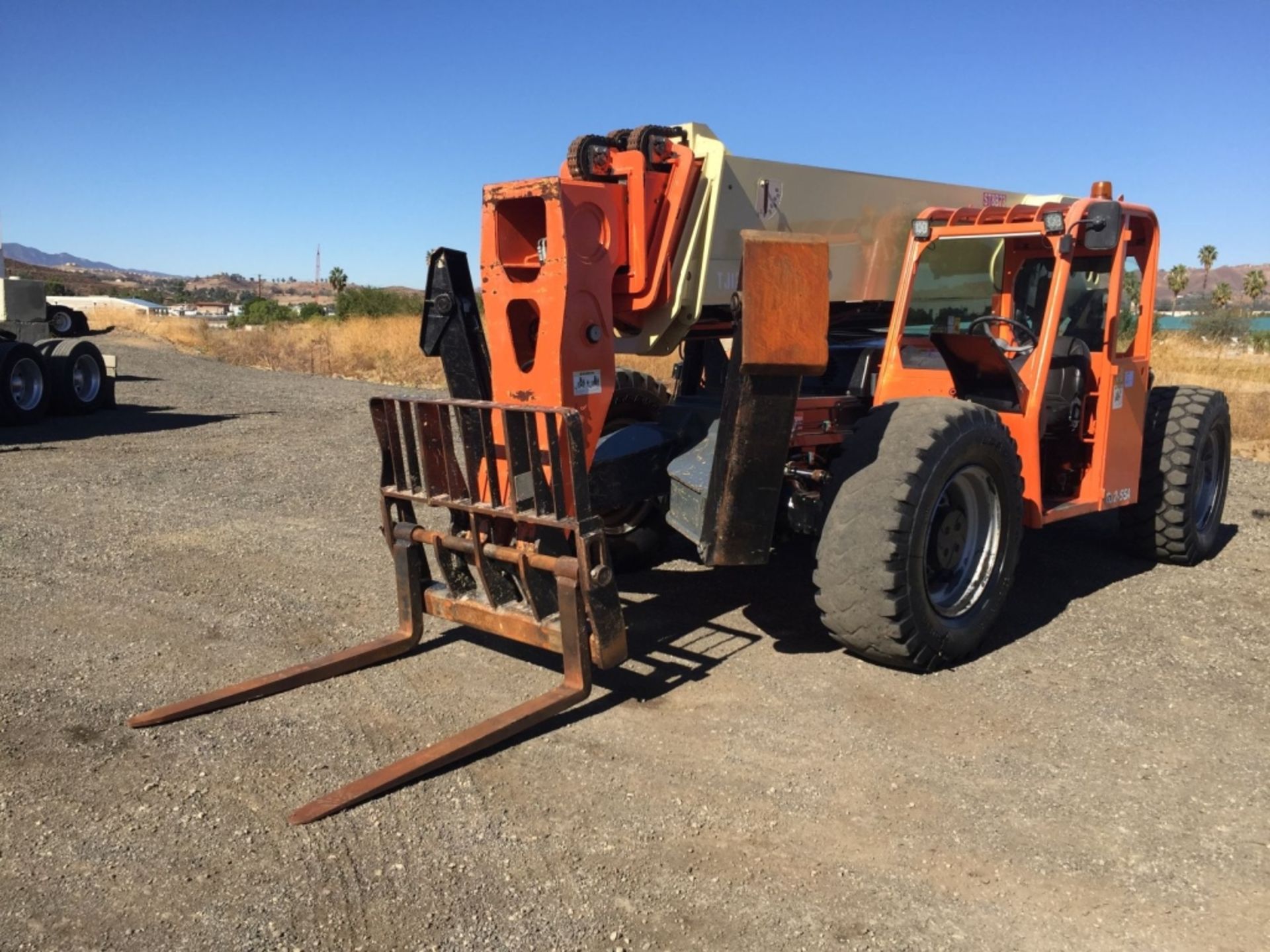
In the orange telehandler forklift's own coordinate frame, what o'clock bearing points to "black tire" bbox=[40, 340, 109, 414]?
The black tire is roughly at 3 o'clock from the orange telehandler forklift.

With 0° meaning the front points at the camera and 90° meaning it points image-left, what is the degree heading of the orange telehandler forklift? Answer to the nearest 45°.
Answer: approximately 45°

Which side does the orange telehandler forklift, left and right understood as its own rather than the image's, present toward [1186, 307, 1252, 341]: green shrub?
back

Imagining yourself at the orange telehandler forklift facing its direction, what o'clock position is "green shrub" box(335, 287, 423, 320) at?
The green shrub is roughly at 4 o'clock from the orange telehandler forklift.

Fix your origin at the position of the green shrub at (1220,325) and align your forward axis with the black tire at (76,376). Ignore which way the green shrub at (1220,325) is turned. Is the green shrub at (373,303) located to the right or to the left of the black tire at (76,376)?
right

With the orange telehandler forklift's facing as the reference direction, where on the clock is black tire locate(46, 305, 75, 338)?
The black tire is roughly at 3 o'clock from the orange telehandler forklift.
